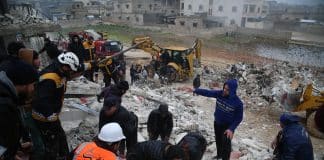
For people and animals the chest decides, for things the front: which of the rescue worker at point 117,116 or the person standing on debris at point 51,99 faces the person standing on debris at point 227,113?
the person standing on debris at point 51,99

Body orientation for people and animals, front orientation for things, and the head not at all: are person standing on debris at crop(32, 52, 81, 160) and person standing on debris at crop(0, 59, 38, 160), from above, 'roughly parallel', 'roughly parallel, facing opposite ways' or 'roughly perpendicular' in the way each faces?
roughly parallel

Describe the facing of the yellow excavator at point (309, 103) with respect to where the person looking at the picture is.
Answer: facing to the left of the viewer

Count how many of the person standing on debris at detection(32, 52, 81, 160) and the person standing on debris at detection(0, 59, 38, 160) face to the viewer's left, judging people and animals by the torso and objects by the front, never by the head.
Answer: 0

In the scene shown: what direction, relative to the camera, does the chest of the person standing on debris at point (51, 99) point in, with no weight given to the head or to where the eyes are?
to the viewer's right

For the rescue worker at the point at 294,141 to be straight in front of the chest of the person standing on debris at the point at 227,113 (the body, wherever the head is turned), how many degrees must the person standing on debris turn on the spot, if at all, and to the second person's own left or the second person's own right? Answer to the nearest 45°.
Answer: approximately 90° to the second person's own left

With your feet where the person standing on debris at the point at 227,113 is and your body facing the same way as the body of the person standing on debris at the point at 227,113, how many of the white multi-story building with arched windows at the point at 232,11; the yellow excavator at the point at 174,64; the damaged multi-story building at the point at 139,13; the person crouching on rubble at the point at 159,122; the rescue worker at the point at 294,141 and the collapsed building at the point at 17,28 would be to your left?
1

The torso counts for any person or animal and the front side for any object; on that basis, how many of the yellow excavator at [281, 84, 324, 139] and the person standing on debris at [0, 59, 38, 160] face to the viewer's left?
1

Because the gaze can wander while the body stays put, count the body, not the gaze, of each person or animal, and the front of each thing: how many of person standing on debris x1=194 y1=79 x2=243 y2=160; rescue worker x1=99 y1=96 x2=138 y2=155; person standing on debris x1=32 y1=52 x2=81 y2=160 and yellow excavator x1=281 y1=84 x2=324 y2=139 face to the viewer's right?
1

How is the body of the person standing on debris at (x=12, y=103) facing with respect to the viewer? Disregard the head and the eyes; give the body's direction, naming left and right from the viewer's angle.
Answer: facing to the right of the viewer
